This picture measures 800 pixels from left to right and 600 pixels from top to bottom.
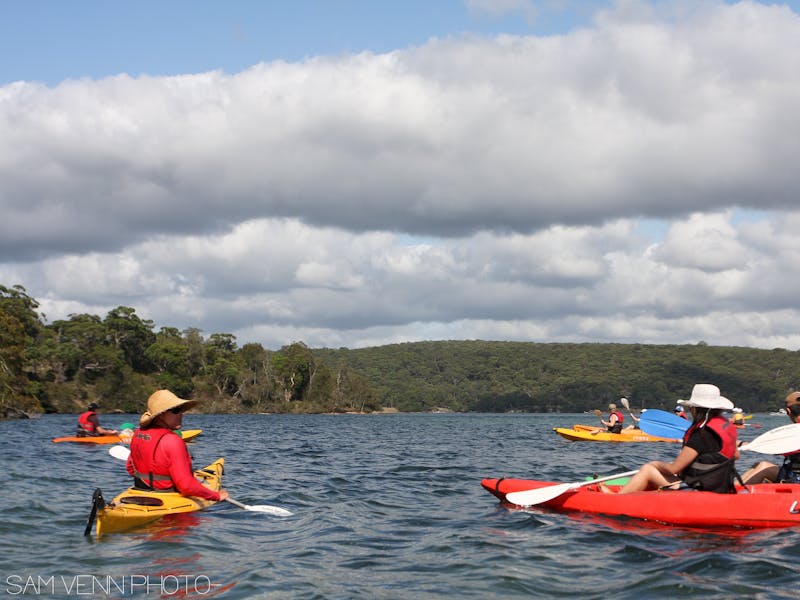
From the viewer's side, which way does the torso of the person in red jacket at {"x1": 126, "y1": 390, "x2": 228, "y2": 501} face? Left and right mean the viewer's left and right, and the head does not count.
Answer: facing away from the viewer and to the right of the viewer

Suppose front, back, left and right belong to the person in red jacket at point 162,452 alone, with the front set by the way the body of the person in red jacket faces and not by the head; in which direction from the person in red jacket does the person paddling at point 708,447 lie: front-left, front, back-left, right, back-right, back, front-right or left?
front-right

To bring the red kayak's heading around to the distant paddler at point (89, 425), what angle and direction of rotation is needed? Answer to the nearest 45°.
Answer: approximately 45° to its right

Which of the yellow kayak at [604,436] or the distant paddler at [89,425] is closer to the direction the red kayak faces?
the distant paddler

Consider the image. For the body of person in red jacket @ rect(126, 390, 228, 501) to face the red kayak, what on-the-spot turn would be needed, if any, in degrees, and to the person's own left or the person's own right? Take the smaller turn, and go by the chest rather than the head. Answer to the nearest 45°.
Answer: approximately 45° to the person's own right

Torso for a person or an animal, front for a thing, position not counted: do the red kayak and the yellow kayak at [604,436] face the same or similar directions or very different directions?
same or similar directions

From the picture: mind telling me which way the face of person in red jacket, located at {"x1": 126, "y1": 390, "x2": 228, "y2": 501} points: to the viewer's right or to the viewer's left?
to the viewer's right

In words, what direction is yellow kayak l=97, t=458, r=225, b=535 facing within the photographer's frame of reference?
facing away from the viewer and to the right of the viewer

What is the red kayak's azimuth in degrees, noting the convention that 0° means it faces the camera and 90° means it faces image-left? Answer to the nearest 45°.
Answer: approximately 90°

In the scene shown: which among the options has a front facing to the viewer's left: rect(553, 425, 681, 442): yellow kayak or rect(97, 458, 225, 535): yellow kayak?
rect(553, 425, 681, 442): yellow kayak

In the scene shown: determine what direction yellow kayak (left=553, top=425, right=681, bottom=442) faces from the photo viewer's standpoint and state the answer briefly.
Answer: facing to the left of the viewer
